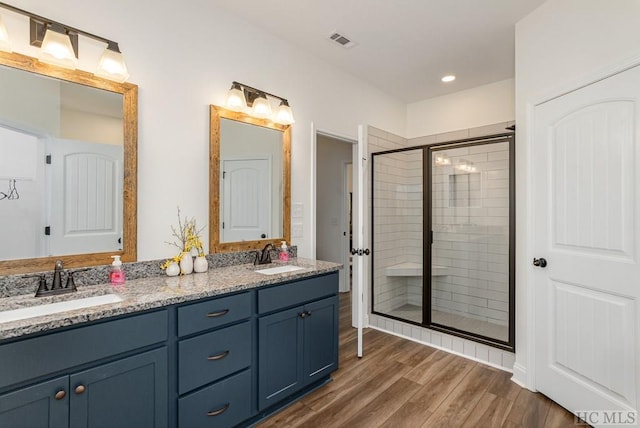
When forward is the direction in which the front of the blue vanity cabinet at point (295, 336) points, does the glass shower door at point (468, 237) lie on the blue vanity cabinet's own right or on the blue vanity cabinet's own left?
on the blue vanity cabinet's own left

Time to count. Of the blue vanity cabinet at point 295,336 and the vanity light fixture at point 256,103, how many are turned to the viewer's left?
0

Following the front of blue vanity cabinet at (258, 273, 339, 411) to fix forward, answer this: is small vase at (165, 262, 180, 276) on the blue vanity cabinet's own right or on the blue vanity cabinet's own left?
on the blue vanity cabinet's own right

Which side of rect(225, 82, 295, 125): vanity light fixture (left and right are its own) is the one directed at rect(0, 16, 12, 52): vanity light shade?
right

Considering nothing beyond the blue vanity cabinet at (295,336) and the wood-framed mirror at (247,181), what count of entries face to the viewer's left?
0

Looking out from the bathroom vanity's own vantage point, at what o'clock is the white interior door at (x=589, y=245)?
The white interior door is roughly at 11 o'clock from the bathroom vanity.

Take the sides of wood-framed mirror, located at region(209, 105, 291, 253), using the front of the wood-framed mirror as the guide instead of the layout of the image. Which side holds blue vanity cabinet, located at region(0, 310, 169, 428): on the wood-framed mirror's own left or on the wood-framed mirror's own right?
on the wood-framed mirror's own right

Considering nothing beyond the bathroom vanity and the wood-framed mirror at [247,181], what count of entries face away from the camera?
0

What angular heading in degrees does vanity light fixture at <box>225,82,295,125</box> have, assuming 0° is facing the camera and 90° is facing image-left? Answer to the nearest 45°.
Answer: approximately 315°

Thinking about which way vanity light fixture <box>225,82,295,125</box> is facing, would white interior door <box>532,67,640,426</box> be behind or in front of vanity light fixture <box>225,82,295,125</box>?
in front

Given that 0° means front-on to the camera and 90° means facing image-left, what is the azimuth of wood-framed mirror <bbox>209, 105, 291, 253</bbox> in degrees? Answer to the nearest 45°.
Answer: approximately 315°

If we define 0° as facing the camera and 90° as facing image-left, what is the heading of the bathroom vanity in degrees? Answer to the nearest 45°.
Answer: approximately 315°

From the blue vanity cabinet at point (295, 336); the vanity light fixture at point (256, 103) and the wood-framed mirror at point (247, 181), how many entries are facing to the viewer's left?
0

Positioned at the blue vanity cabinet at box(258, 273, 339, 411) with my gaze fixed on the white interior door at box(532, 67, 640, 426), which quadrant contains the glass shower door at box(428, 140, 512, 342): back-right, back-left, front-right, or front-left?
front-left
